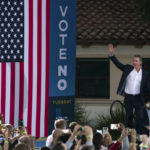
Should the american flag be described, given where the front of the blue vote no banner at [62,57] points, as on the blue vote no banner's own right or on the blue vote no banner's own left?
on the blue vote no banner's own right

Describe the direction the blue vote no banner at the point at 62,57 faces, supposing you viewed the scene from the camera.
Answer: facing the viewer

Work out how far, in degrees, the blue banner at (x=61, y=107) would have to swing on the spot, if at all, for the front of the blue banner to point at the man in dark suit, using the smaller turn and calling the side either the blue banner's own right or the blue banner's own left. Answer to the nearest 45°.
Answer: approximately 135° to the blue banner's own left
